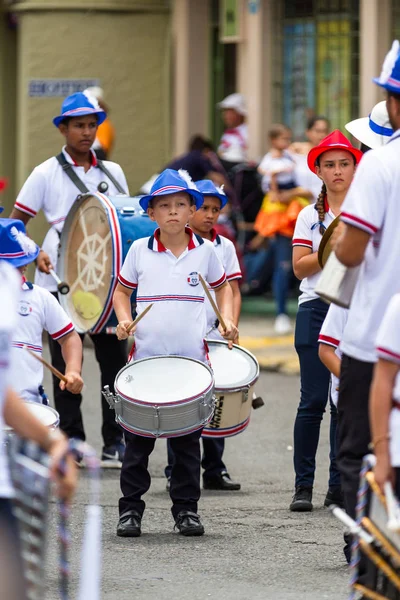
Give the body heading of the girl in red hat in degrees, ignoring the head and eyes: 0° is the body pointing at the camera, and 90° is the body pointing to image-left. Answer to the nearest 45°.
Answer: approximately 315°

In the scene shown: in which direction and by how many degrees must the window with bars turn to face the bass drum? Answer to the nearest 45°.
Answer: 0° — it already faces it

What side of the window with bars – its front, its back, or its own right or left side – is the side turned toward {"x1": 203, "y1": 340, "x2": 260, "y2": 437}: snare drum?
front

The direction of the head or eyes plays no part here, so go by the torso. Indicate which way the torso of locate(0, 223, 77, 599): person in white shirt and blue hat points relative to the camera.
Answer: to the viewer's right

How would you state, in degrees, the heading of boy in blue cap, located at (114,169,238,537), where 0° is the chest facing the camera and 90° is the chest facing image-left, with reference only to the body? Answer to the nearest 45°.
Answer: approximately 0°

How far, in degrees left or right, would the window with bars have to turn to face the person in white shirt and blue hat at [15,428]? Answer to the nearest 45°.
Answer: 0° — it already faces them

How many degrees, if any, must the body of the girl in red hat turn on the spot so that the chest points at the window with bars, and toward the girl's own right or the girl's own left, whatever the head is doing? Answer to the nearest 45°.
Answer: approximately 135° to the girl's own left

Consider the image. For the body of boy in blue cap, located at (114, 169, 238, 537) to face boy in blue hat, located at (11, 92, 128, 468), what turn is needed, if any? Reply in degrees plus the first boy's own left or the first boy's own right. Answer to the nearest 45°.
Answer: approximately 180°

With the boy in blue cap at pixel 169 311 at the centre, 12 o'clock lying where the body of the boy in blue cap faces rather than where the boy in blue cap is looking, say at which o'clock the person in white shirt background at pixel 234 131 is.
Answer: The person in white shirt background is roughly at 6 o'clock from the boy in blue cap.

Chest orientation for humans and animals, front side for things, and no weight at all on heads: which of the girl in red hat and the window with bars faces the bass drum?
the window with bars

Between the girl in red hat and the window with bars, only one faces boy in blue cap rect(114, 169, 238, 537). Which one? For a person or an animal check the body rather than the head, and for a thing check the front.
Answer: the window with bars
